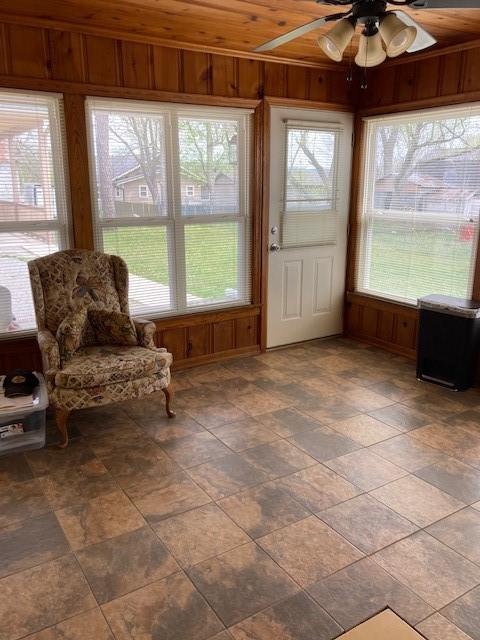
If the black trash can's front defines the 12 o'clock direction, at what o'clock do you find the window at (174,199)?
The window is roughly at 1 o'clock from the black trash can.

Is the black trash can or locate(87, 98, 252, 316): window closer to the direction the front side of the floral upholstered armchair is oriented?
the black trash can

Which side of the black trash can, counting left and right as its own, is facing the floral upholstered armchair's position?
front

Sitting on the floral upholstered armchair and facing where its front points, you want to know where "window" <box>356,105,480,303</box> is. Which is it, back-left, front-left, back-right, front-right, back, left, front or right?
front-left

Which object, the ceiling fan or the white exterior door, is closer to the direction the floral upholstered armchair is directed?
the ceiling fan

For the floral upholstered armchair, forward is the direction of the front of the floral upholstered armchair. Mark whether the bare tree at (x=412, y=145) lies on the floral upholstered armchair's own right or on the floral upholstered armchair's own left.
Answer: on the floral upholstered armchair's own left

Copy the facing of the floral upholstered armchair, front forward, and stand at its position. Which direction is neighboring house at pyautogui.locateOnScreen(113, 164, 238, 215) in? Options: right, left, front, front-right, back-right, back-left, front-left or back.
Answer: left

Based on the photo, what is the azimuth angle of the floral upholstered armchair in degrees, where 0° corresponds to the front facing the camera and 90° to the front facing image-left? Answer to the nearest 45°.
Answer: approximately 315°

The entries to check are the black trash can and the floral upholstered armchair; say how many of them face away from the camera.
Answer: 0

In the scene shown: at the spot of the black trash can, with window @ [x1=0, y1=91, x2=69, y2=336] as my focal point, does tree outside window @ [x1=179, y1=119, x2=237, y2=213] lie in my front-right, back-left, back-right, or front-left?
front-right

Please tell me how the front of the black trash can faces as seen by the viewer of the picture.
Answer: facing the viewer and to the left of the viewer

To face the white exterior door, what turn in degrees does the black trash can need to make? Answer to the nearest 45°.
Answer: approximately 90° to its right

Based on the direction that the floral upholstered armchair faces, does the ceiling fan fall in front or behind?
in front

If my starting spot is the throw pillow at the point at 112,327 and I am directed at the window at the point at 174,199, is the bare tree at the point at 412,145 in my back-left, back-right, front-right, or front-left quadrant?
front-right

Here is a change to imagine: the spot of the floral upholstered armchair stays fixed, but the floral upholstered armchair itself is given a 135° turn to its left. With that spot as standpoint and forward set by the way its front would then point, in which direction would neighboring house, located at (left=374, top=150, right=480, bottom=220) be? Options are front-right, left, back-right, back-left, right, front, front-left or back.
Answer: right
